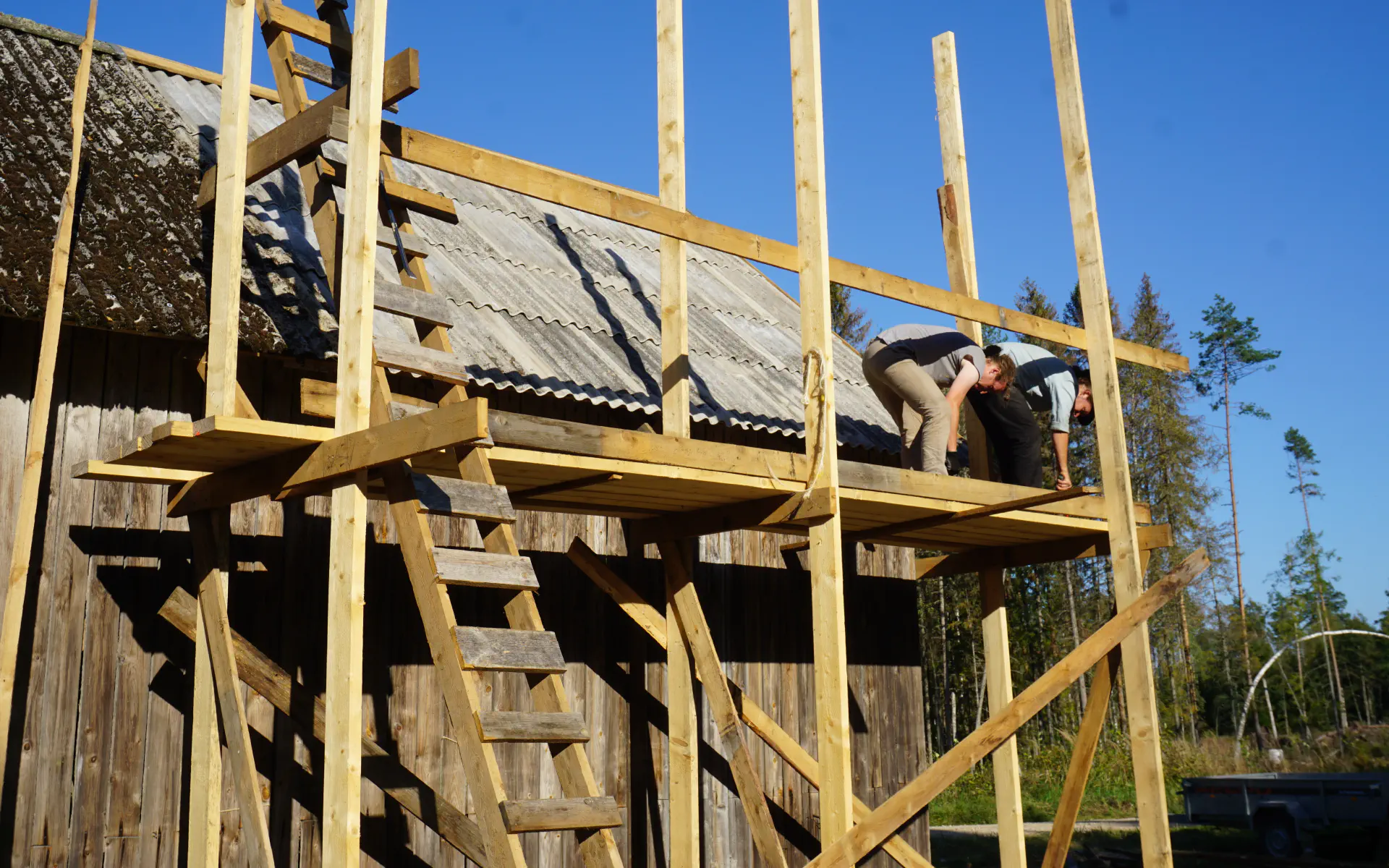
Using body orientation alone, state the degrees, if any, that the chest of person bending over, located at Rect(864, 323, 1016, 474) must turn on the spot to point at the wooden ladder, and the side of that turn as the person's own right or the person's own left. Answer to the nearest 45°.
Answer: approximately 135° to the person's own right

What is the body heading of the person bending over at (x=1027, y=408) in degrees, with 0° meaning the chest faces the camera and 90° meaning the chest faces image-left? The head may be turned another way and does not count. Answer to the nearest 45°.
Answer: approximately 270°

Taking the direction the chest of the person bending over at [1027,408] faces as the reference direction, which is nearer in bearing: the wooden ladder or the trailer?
the trailer

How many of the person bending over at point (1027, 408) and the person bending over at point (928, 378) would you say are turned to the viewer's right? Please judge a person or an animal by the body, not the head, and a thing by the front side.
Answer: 2

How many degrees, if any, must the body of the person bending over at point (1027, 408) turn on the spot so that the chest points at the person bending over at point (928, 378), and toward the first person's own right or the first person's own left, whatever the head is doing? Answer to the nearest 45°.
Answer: approximately 135° to the first person's own right

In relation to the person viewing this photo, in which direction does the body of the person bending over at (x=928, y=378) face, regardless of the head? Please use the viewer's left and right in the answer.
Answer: facing to the right of the viewer

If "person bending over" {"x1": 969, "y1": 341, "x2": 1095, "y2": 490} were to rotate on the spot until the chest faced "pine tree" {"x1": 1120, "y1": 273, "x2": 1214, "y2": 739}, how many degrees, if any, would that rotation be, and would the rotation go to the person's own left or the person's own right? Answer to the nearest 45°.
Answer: approximately 90° to the person's own left

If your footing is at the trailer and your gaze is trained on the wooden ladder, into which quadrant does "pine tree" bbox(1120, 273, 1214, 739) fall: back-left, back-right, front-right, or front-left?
back-right
